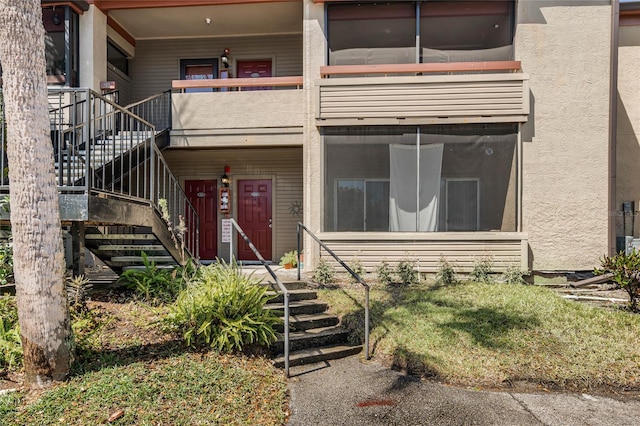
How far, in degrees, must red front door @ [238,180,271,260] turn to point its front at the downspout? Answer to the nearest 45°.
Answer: approximately 45° to its left

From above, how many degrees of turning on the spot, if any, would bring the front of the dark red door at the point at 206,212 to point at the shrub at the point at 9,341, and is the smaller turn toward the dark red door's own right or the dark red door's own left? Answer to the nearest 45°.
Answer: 0° — it already faces it

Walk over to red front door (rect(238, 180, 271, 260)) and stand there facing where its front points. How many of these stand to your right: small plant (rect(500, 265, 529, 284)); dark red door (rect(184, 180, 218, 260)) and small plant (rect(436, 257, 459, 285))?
1

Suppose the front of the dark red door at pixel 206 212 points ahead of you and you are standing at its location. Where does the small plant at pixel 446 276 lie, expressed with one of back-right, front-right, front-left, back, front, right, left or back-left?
front-left

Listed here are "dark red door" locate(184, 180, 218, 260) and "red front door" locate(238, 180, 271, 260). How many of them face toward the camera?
2

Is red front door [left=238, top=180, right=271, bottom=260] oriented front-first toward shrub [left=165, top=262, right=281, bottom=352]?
yes

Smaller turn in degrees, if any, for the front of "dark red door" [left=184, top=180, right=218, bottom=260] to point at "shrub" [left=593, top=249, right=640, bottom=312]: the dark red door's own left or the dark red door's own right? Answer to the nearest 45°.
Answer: approximately 45° to the dark red door's own left

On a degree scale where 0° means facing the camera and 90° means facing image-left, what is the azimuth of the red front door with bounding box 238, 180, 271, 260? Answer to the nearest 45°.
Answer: approximately 0°

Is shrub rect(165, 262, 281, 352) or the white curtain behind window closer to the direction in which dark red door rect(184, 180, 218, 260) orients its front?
the shrub

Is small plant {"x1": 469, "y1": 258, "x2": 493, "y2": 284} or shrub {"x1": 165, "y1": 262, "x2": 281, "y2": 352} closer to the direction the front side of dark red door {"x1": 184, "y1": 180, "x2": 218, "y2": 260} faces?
the shrub
